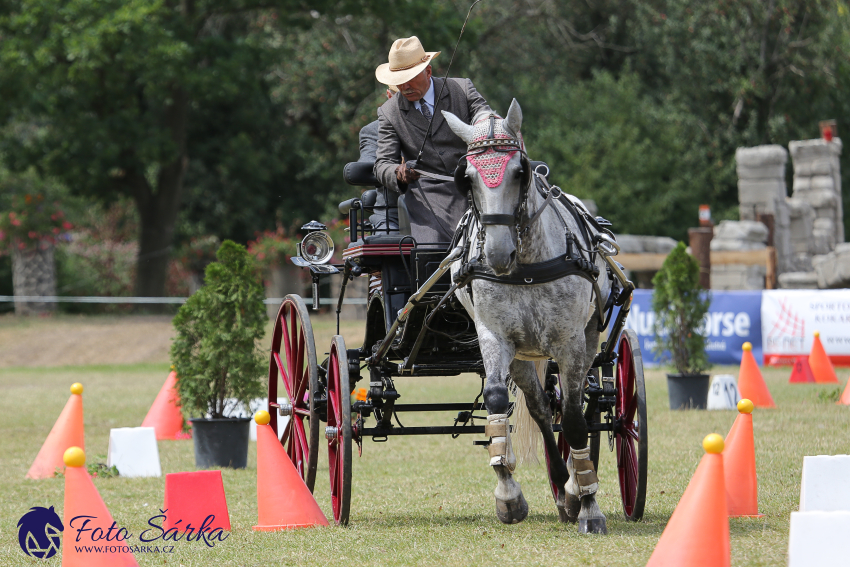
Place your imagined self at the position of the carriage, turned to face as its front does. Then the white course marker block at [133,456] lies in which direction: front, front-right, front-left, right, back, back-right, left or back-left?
back-right

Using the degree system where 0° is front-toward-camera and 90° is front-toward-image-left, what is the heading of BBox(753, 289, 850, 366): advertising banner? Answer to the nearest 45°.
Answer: approximately 0°

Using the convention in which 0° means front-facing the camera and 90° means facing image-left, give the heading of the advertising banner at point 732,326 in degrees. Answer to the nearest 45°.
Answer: approximately 0°

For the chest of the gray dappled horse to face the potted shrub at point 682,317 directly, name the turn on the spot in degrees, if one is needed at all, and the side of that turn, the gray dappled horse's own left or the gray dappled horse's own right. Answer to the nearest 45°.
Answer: approximately 180°

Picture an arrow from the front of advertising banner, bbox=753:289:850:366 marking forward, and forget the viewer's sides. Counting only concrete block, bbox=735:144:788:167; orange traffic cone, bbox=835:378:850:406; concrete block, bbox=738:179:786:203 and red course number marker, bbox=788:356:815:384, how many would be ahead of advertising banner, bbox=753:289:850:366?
2

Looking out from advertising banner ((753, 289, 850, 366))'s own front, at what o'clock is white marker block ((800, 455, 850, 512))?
The white marker block is roughly at 12 o'clock from the advertising banner.

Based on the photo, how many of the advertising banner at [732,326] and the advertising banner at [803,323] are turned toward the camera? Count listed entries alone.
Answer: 2
